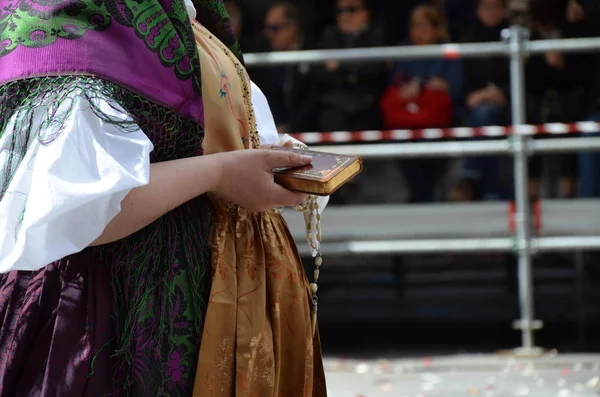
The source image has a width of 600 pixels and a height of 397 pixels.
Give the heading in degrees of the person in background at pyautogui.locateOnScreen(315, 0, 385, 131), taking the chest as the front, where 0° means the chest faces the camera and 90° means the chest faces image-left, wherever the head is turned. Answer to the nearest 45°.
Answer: approximately 0°

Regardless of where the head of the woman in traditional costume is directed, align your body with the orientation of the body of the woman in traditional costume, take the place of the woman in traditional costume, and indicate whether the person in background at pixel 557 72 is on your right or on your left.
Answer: on your left

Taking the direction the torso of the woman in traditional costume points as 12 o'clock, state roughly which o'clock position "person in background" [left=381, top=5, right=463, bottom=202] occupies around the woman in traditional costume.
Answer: The person in background is roughly at 10 o'clock from the woman in traditional costume.

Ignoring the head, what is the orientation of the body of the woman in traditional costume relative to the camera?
to the viewer's right

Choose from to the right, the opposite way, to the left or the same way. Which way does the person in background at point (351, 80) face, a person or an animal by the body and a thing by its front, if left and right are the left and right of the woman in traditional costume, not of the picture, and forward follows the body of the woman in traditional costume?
to the right

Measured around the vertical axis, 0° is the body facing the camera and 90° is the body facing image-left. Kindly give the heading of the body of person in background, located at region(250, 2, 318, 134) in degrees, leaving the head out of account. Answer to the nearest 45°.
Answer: approximately 45°

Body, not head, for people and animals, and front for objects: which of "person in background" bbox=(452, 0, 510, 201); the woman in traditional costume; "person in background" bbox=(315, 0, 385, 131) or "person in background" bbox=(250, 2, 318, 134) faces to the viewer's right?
the woman in traditional costume

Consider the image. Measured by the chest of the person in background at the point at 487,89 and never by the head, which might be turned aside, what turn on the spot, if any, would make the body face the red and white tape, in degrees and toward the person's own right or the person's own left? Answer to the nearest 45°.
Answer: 0° — they already face it

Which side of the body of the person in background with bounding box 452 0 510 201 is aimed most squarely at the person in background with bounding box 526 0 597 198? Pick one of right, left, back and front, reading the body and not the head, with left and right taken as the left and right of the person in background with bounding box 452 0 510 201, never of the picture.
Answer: left
